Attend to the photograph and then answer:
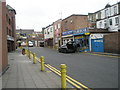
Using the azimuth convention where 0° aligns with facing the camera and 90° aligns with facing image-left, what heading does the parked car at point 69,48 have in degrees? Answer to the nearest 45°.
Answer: approximately 45°

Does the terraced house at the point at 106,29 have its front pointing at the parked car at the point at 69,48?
yes

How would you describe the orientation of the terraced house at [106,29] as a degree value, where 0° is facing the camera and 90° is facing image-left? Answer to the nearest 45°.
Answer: approximately 45°

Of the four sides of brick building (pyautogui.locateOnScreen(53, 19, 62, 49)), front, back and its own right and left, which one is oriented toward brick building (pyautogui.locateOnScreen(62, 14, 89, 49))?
left

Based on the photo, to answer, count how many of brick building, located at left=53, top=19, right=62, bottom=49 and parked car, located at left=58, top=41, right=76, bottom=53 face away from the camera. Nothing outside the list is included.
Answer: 0

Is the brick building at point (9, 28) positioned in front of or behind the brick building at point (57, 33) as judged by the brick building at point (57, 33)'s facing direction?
in front

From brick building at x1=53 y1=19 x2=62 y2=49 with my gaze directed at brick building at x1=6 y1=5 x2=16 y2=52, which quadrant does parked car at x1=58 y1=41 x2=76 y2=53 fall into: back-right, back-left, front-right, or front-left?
front-left

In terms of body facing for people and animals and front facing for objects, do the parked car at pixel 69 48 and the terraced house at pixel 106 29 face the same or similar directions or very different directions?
same or similar directions

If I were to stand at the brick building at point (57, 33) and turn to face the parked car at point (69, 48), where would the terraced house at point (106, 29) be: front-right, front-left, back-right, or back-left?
front-left

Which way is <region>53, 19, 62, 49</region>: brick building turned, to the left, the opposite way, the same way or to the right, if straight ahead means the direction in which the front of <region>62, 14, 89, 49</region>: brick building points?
the same way

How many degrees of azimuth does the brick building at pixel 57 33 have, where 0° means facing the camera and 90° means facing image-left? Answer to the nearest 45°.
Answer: approximately 45°

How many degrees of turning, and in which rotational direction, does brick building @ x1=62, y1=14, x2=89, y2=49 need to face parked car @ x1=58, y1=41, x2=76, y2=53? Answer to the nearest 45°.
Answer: approximately 45° to its left

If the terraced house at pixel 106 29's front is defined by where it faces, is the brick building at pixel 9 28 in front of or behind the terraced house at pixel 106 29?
in front

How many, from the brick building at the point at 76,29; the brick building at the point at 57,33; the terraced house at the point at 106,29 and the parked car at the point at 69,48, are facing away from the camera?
0

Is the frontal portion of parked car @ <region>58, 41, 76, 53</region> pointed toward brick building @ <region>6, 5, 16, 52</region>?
no

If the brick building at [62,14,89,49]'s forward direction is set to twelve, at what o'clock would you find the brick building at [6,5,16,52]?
the brick building at [6,5,16,52] is roughly at 1 o'clock from the brick building at [62,14,89,49].
